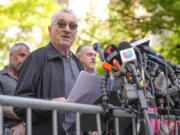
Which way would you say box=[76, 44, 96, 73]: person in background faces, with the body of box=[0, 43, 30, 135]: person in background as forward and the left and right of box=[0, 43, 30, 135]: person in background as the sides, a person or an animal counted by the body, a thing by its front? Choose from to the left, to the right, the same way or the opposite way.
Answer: the same way

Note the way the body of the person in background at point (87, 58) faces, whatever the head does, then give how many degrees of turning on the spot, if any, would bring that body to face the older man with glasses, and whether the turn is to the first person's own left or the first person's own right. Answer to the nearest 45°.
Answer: approximately 45° to the first person's own right

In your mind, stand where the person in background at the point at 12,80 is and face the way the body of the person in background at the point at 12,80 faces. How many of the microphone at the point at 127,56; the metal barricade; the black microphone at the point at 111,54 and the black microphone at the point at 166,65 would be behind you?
0

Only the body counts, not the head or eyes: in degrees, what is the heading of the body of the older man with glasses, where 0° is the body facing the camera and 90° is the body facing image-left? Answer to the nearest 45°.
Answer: approximately 315°

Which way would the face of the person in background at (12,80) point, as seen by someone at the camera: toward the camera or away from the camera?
toward the camera

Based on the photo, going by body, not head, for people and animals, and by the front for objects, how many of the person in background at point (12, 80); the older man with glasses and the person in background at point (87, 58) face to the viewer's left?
0

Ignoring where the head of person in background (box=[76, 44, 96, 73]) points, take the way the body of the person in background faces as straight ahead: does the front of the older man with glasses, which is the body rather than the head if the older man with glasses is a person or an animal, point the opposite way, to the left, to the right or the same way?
the same way

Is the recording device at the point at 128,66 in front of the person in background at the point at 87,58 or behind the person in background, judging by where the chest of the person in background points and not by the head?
in front

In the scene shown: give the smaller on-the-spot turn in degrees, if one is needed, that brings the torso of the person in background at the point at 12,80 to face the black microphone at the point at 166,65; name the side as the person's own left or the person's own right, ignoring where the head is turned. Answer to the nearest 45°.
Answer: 0° — they already face it

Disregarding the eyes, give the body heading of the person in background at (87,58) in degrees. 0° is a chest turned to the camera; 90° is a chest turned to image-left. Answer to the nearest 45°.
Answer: approximately 315°

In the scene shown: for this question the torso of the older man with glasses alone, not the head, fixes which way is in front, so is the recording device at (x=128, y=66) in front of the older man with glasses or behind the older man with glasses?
in front

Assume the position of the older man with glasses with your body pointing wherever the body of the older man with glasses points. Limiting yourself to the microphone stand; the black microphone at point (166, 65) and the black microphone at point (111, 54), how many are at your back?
0

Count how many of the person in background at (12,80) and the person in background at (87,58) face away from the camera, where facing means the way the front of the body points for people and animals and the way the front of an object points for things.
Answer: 0

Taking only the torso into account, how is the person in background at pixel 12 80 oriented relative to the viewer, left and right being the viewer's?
facing the viewer and to the right of the viewer

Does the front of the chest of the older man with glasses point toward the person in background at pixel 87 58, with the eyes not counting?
no

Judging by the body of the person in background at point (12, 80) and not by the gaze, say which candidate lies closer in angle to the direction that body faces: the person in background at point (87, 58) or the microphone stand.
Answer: the microphone stand
